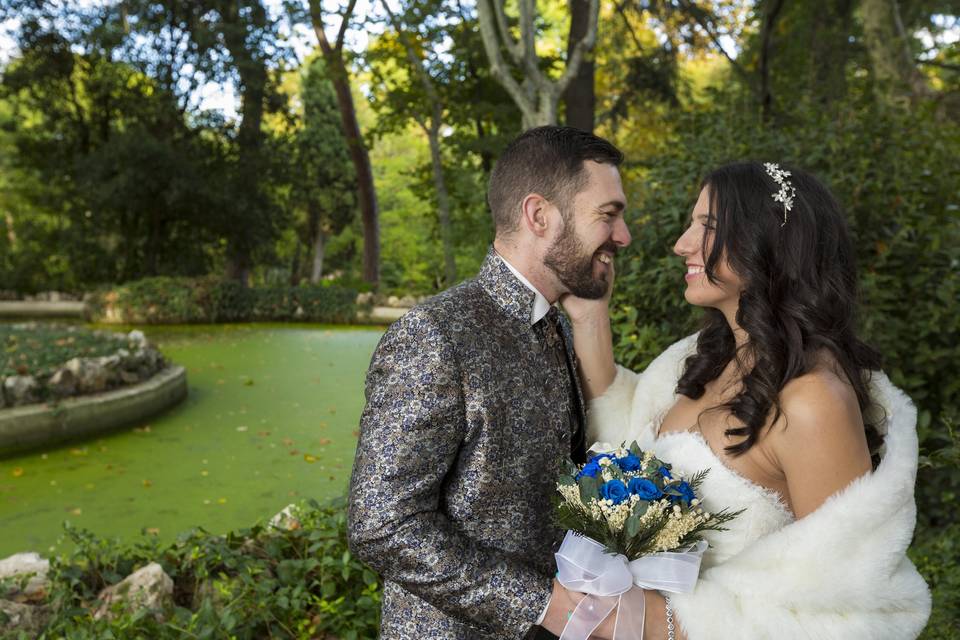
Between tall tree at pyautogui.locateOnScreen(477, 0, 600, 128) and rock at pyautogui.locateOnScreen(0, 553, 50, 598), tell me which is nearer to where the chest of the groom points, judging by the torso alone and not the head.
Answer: the tall tree

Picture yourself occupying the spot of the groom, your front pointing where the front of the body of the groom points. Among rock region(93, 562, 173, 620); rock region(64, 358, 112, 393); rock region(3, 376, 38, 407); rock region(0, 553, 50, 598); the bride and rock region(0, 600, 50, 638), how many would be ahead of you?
1

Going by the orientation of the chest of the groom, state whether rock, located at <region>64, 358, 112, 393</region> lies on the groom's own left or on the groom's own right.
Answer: on the groom's own left

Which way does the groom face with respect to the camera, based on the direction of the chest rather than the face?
to the viewer's right

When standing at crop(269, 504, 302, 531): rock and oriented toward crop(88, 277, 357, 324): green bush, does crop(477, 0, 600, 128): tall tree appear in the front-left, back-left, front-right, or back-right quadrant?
front-right

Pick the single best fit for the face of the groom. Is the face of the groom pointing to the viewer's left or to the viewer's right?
to the viewer's right

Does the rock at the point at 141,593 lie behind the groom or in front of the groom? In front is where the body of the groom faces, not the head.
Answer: behind

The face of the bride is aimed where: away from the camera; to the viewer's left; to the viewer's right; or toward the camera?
to the viewer's left

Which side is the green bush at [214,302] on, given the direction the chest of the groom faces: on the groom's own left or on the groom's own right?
on the groom's own left

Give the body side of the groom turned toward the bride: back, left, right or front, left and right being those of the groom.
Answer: front

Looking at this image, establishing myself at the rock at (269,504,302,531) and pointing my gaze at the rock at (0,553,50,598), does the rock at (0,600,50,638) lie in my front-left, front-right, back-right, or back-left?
front-left

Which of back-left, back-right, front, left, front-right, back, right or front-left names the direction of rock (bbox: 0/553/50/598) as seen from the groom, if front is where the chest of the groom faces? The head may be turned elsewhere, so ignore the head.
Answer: back-left
